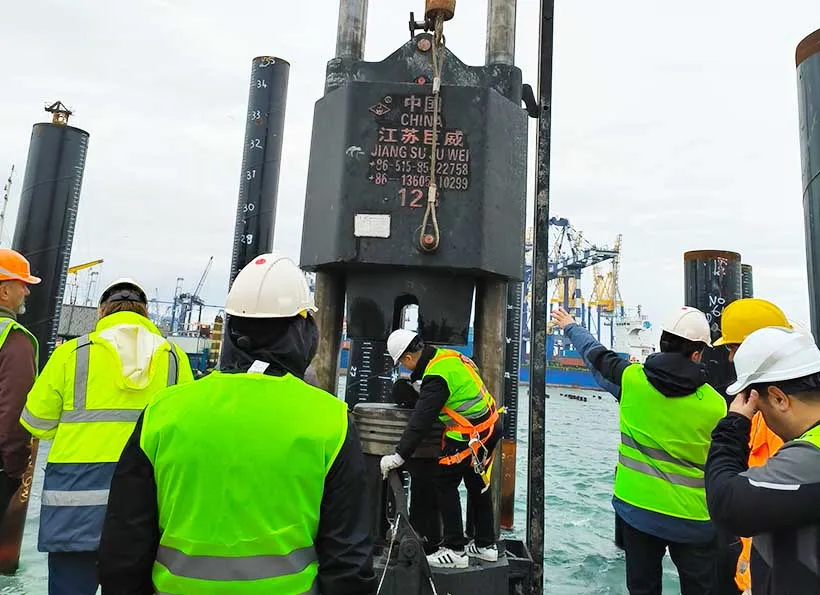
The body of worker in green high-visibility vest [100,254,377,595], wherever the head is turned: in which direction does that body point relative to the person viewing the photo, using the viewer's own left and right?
facing away from the viewer

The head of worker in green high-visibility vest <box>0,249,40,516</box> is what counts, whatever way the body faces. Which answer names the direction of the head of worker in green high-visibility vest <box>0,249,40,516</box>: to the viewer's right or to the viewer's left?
to the viewer's right

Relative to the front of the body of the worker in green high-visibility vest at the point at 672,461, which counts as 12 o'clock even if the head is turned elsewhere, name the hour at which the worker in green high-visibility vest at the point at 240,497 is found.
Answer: the worker in green high-visibility vest at the point at 240,497 is roughly at 7 o'clock from the worker in green high-visibility vest at the point at 672,461.

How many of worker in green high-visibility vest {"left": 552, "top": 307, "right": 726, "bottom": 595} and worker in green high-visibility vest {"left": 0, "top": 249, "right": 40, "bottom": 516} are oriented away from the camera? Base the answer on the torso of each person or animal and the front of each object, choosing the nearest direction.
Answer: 1

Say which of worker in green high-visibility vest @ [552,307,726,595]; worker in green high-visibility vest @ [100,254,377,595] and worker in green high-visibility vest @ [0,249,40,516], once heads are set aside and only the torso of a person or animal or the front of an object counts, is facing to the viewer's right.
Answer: worker in green high-visibility vest @ [0,249,40,516]

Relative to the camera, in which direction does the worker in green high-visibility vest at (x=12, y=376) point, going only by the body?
to the viewer's right

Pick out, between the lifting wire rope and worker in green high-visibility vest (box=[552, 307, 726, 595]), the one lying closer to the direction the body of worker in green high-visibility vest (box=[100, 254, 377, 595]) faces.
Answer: the lifting wire rope

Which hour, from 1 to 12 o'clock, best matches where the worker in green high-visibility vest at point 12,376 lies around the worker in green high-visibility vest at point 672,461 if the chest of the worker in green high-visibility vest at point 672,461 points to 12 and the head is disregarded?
the worker in green high-visibility vest at point 12,376 is roughly at 8 o'clock from the worker in green high-visibility vest at point 672,461.

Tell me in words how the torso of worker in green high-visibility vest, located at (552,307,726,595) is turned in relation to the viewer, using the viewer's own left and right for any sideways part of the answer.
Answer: facing away from the viewer

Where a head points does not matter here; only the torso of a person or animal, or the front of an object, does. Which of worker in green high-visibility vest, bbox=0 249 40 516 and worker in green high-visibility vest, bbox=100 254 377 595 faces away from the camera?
worker in green high-visibility vest, bbox=100 254 377 595

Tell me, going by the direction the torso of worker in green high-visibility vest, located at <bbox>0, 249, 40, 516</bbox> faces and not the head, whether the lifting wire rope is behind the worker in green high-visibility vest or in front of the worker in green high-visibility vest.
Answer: in front

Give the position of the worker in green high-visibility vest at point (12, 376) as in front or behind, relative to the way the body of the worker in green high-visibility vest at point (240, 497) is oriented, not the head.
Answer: in front

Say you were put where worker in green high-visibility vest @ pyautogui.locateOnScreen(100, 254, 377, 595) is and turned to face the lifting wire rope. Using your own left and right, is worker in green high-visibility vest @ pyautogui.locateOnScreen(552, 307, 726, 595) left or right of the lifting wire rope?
right
